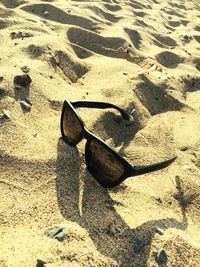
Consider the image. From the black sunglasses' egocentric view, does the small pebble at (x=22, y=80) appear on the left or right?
on its right

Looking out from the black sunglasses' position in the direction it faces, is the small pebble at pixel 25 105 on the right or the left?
on its right

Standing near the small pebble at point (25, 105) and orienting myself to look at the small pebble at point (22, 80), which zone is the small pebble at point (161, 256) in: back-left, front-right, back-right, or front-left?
back-right

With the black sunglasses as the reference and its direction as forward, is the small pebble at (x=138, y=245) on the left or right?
on its left

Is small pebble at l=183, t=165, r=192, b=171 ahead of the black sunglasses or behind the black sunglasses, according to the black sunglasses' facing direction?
behind

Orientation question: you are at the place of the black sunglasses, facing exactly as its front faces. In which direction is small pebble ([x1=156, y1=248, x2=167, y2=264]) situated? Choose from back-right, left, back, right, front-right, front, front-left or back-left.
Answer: left

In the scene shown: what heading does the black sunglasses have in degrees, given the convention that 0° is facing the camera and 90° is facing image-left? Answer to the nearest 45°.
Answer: approximately 45°

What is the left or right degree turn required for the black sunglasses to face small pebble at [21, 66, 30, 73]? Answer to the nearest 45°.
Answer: approximately 90° to its right

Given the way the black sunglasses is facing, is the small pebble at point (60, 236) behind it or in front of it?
in front
